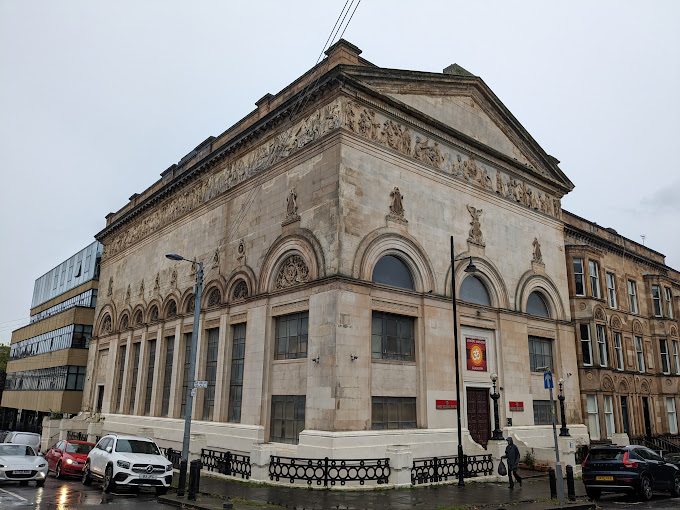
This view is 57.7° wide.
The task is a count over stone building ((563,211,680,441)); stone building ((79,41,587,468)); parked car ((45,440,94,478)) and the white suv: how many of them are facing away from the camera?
0

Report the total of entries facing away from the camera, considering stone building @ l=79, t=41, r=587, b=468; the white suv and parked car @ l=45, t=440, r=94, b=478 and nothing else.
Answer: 0

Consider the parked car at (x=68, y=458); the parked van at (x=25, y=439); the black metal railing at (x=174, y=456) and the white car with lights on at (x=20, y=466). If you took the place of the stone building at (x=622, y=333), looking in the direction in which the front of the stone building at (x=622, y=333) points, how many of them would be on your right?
4

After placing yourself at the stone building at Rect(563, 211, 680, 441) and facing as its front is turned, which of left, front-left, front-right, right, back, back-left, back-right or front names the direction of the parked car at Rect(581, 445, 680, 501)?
front-right

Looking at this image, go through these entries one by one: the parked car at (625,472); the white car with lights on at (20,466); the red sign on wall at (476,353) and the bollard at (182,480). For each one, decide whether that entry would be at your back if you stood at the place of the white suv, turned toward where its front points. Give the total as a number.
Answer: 1

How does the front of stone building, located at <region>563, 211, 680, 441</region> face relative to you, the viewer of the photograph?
facing the viewer and to the right of the viewer

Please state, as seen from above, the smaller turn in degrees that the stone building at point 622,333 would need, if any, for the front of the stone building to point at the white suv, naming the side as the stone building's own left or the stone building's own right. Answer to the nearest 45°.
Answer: approximately 90° to the stone building's own right

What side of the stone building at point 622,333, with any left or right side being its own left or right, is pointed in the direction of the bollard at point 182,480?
right

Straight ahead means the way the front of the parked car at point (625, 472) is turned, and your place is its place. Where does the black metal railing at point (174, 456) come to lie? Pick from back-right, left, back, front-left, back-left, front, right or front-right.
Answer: back-left

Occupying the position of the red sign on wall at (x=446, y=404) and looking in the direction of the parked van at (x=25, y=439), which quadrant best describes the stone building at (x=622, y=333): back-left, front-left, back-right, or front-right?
back-right

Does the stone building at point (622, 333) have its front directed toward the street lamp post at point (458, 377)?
no
